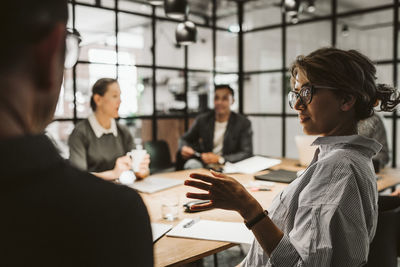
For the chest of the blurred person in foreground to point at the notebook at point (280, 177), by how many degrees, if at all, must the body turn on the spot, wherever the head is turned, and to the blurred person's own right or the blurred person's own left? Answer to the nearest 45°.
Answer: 0° — they already face it

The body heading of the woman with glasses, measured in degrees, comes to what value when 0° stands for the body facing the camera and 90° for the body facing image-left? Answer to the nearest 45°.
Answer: approximately 90°

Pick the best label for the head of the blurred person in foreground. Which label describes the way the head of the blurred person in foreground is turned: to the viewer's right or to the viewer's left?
to the viewer's right

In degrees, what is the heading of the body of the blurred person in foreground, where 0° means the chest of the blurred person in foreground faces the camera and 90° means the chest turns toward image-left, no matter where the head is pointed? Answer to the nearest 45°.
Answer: approximately 225°

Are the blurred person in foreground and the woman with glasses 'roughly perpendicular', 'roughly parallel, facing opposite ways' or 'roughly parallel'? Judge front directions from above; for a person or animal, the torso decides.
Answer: roughly perpendicular

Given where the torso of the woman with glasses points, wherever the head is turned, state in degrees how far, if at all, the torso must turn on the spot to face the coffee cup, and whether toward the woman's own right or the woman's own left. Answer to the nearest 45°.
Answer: approximately 45° to the woman's own right

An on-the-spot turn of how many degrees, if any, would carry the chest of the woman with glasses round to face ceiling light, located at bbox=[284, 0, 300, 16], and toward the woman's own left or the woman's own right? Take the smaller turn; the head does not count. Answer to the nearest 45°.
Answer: approximately 90° to the woman's own right

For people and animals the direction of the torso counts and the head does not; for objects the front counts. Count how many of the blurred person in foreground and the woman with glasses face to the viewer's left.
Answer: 1
